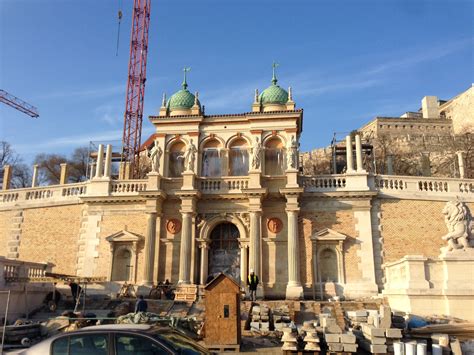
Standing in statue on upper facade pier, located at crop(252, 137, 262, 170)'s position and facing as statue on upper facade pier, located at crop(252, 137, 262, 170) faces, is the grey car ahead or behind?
ahead

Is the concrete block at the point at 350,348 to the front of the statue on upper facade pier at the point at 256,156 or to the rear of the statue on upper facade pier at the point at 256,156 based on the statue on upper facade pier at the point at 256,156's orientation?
to the front

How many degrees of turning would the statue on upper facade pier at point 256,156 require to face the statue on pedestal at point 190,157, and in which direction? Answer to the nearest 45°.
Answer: approximately 90° to its right

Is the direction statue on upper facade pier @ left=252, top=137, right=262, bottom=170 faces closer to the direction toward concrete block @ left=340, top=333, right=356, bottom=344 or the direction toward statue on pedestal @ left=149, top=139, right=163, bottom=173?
the concrete block

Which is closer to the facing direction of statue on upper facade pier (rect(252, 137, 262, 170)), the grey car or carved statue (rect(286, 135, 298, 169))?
the grey car

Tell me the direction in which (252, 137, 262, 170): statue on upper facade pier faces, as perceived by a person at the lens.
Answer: facing the viewer

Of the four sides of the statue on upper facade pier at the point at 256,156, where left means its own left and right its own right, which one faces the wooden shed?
front

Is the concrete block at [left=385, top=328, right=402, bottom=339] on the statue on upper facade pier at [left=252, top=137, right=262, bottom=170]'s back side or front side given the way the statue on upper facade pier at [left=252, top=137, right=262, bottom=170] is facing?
on the front side

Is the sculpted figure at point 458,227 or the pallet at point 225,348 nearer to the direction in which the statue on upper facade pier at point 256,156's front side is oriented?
the pallet

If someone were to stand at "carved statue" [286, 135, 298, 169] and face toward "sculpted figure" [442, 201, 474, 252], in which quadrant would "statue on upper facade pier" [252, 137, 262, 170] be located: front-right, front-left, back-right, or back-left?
back-right

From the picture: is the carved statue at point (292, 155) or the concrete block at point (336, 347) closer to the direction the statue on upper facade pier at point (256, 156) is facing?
the concrete block

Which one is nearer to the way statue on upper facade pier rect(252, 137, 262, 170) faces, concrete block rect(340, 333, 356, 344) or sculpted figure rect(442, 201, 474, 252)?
the concrete block

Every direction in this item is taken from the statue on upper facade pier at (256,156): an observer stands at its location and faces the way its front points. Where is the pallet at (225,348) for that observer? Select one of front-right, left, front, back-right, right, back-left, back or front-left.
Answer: front

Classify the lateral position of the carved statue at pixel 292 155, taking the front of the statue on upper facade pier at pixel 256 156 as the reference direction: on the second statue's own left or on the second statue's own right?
on the second statue's own left

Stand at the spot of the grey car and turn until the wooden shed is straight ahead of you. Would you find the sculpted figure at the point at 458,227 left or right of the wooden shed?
right

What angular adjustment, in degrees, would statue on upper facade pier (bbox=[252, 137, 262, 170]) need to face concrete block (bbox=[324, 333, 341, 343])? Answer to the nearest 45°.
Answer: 0° — it already faces it
